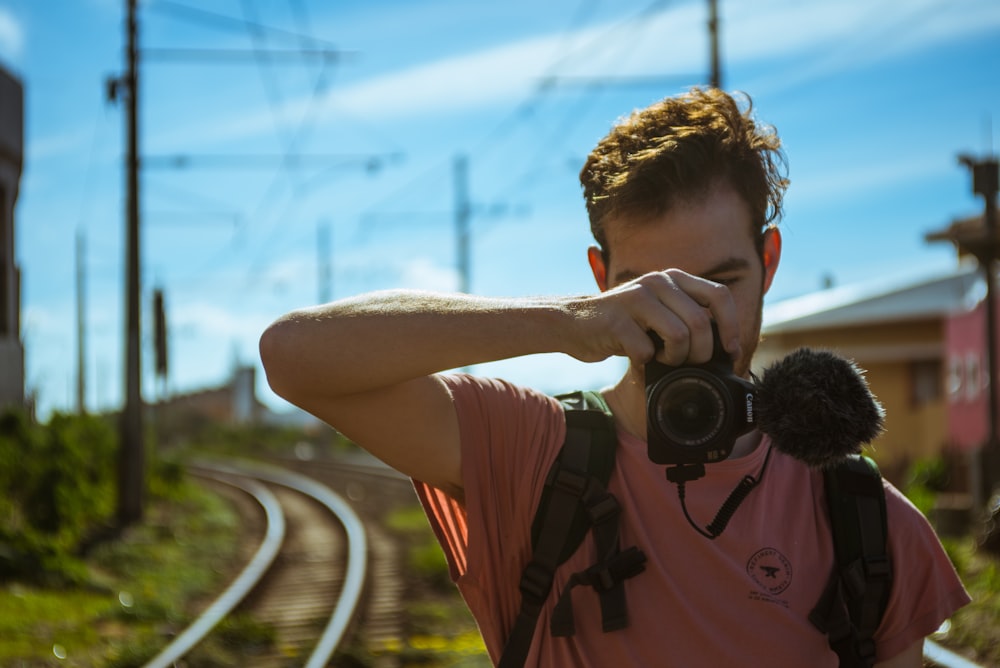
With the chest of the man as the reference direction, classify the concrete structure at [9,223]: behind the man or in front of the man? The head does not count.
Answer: behind

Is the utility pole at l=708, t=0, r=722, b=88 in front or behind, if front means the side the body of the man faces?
behind

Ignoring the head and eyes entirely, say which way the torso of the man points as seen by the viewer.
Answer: toward the camera

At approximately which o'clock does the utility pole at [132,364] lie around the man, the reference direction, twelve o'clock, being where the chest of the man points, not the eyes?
The utility pole is roughly at 5 o'clock from the man.

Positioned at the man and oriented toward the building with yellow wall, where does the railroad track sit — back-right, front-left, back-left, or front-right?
front-left

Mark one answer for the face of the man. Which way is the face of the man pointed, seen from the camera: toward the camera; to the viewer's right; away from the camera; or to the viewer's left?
toward the camera

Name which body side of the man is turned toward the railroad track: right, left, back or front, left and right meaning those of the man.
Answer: back
